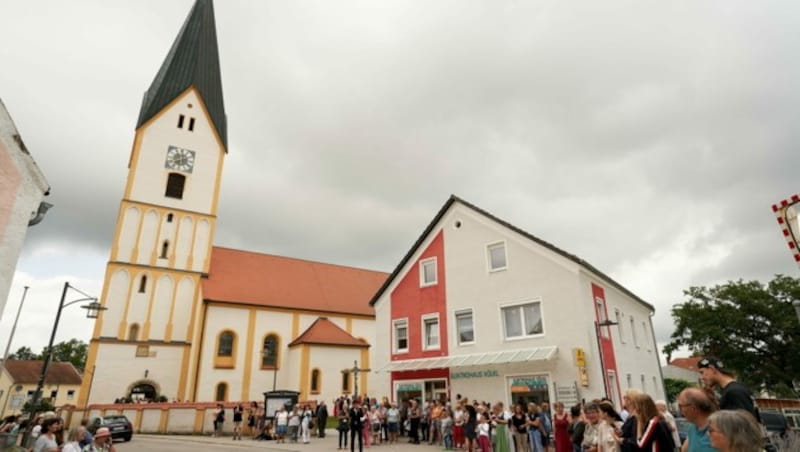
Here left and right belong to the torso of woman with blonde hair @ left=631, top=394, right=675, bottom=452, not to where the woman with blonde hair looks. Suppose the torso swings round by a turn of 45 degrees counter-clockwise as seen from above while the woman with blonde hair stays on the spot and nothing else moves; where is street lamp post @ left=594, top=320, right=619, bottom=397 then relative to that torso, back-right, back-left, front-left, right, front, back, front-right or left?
back-right

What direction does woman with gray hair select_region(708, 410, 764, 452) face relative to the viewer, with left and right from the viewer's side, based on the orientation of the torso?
facing to the left of the viewer

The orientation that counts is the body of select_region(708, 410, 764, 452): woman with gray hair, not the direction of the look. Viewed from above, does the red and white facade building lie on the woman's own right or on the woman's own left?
on the woman's own right

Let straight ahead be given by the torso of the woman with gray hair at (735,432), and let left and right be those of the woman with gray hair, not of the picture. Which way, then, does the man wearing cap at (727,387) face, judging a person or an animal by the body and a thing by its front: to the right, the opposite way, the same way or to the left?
the same way

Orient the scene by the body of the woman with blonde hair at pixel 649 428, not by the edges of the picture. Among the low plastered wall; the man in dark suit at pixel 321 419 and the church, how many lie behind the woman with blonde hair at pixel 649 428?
0

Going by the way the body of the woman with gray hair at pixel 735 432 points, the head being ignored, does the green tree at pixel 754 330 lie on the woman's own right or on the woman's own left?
on the woman's own right

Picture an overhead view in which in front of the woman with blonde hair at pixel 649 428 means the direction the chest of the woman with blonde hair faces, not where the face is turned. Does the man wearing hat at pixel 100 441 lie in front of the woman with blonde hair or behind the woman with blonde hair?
in front

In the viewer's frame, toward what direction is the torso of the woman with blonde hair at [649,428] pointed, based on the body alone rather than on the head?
to the viewer's left

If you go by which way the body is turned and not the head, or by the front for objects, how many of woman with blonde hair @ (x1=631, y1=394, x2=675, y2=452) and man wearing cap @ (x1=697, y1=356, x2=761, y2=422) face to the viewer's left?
2

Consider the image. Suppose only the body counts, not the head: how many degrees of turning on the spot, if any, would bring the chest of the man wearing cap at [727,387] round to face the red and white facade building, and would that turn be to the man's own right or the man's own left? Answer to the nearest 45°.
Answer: approximately 45° to the man's own right

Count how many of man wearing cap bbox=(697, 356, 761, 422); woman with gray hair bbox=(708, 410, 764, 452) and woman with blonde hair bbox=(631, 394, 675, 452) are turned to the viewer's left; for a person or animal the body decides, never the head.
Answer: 3

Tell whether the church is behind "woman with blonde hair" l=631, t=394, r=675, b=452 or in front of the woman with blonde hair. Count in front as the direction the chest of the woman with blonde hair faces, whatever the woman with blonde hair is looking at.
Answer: in front

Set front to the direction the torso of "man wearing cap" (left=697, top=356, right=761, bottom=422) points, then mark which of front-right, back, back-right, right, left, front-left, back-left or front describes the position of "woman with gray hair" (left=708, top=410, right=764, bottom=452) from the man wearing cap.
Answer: left

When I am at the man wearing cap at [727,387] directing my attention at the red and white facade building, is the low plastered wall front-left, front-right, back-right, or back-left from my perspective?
front-left

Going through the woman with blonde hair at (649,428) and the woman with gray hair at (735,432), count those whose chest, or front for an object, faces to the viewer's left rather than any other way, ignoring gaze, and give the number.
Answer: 2

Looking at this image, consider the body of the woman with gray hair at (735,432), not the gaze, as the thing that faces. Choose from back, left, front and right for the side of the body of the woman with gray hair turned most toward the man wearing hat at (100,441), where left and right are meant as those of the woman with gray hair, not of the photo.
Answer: front

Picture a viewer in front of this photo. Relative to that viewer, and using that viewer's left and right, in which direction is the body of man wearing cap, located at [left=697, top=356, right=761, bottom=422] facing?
facing to the left of the viewer

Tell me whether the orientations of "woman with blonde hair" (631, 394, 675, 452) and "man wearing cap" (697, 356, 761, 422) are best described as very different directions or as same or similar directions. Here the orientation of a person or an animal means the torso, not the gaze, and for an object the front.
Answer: same or similar directions
